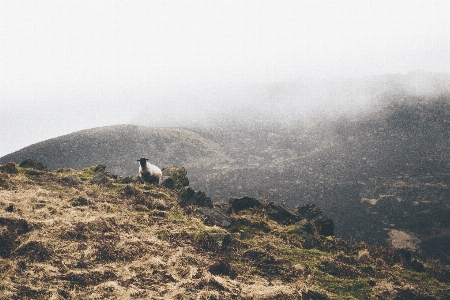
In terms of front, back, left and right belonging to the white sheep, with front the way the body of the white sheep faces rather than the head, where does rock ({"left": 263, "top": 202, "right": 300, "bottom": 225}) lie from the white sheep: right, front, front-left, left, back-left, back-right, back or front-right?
left

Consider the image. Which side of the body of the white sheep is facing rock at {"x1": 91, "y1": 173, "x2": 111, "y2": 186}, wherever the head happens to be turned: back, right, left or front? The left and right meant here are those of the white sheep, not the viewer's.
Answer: front

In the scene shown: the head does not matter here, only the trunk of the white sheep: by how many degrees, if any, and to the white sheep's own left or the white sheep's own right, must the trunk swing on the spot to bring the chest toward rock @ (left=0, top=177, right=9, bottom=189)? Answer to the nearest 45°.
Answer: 0° — it already faces it

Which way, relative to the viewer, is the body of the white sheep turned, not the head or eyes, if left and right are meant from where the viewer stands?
facing the viewer and to the left of the viewer

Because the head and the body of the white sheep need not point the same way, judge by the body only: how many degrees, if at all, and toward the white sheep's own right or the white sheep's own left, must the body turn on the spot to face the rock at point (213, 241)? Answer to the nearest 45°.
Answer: approximately 45° to the white sheep's own left

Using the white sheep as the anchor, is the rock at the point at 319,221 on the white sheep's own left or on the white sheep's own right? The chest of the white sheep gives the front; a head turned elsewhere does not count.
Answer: on the white sheep's own left

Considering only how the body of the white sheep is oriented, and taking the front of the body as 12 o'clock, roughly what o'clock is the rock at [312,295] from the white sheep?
The rock is roughly at 10 o'clock from the white sheep.

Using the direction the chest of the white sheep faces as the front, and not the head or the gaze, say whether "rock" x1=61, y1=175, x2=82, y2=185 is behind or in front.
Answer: in front

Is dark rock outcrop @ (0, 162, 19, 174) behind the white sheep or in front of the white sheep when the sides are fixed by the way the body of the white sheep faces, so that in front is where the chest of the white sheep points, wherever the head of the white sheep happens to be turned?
in front

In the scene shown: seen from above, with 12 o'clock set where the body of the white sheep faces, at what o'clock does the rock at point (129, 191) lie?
The rock is roughly at 11 o'clock from the white sheep.
